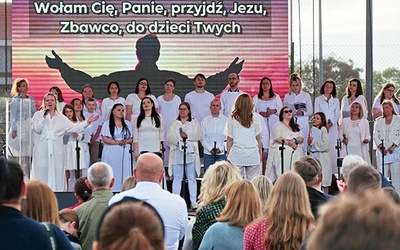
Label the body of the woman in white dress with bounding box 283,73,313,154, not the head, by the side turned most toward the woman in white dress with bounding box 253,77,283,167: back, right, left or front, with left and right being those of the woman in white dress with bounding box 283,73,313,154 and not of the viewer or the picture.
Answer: right

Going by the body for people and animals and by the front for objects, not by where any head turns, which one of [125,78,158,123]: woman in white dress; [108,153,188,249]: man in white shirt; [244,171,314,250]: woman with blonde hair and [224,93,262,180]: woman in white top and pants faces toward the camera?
[125,78,158,123]: woman in white dress

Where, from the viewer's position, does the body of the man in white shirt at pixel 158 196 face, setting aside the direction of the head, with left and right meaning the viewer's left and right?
facing away from the viewer

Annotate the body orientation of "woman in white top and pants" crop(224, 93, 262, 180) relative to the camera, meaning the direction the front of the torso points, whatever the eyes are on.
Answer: away from the camera

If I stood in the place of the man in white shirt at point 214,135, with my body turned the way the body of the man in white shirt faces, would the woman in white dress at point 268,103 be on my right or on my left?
on my left

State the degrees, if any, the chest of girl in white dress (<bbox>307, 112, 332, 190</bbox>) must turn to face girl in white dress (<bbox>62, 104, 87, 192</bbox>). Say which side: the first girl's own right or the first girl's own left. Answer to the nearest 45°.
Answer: approximately 45° to the first girl's own right

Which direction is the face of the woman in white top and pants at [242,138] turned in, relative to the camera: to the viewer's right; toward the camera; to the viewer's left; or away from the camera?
away from the camera

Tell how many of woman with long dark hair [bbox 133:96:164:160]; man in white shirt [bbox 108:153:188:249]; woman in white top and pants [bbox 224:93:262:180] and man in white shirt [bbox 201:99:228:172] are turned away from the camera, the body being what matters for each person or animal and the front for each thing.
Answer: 2

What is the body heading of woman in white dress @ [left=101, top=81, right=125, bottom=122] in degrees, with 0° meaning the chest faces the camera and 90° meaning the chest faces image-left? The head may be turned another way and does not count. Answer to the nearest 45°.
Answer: approximately 0°

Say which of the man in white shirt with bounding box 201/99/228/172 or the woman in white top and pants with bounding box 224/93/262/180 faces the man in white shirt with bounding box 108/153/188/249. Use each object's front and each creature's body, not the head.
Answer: the man in white shirt with bounding box 201/99/228/172

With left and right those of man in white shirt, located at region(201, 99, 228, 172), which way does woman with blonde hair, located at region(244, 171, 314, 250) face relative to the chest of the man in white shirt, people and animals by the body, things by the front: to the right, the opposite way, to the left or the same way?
the opposite way

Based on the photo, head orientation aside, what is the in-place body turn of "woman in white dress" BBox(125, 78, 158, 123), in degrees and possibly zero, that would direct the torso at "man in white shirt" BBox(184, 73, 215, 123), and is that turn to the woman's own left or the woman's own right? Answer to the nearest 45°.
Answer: approximately 90° to the woman's own left

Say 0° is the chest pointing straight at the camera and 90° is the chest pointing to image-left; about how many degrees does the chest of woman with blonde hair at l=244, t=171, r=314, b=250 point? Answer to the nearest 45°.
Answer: approximately 180°

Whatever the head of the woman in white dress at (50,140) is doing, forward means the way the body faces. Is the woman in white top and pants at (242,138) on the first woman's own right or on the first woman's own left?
on the first woman's own left
